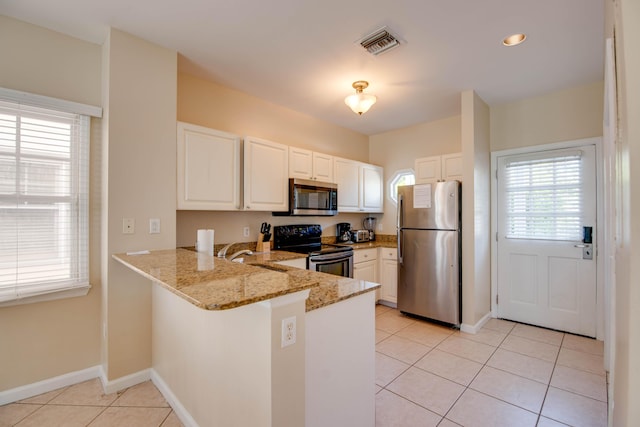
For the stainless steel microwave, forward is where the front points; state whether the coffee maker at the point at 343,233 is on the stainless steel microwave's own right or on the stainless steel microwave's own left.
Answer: on the stainless steel microwave's own left

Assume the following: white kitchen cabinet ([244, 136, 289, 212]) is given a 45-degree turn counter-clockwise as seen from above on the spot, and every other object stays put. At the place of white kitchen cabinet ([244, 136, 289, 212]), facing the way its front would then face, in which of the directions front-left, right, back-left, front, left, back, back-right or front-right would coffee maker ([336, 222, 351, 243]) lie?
front-left

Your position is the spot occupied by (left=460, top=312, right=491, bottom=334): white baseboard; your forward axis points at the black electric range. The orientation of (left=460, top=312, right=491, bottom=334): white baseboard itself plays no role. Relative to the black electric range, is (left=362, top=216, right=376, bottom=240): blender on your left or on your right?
right

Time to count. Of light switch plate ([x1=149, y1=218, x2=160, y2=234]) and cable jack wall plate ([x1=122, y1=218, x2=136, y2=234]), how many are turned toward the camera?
2

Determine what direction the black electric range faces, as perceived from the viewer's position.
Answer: facing the viewer and to the right of the viewer

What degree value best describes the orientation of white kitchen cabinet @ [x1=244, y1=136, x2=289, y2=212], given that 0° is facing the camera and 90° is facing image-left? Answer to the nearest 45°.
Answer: approximately 315°

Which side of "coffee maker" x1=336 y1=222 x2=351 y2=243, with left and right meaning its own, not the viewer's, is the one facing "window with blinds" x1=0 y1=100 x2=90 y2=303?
right

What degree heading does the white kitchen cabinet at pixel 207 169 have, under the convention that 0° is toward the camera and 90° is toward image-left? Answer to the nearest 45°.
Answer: approximately 315°

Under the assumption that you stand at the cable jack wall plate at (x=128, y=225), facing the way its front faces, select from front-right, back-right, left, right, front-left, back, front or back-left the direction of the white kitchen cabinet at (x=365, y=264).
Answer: left
